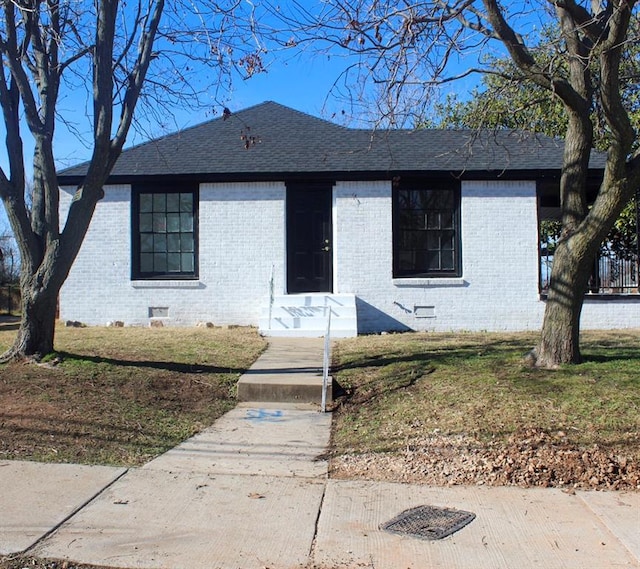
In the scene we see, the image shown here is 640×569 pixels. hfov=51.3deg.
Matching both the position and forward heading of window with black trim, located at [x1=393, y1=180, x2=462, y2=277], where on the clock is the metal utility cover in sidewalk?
The metal utility cover in sidewalk is roughly at 12 o'clock from the window with black trim.

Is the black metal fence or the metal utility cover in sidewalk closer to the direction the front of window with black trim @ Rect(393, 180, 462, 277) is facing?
the metal utility cover in sidewalk

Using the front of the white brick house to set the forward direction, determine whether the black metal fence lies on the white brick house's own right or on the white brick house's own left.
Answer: on the white brick house's own left

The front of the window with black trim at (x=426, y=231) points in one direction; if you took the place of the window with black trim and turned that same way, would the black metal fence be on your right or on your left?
on your left

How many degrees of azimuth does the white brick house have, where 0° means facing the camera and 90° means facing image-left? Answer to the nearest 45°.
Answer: approximately 0°
